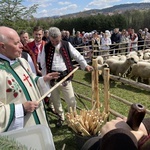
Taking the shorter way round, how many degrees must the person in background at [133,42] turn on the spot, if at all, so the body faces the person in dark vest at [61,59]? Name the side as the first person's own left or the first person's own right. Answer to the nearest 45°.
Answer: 0° — they already face them

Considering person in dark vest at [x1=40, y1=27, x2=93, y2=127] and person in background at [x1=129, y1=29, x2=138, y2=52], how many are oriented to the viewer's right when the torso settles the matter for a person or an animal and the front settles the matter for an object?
0

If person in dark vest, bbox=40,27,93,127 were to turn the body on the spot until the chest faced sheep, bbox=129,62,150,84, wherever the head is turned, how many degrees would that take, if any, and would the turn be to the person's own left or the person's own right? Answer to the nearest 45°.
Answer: approximately 135° to the person's own left

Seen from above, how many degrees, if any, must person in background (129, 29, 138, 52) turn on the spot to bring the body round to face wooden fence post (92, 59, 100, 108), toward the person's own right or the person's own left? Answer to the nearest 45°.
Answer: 0° — they already face it

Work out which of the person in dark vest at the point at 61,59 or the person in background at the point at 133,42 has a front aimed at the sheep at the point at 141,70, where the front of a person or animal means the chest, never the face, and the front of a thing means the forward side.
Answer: the person in background at the point at 133,42

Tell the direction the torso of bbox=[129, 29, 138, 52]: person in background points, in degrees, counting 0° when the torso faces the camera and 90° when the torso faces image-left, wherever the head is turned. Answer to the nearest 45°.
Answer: approximately 0°
